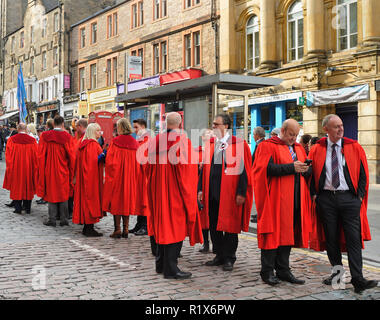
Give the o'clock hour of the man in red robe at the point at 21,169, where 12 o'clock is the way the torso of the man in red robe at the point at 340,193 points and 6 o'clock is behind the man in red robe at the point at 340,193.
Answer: the man in red robe at the point at 21,169 is roughly at 4 o'clock from the man in red robe at the point at 340,193.

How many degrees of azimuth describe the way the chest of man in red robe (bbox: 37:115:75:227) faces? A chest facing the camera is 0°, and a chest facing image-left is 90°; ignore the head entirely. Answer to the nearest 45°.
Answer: approximately 180°

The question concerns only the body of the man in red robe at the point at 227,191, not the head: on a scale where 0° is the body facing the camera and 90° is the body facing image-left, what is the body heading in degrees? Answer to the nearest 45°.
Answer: approximately 45°

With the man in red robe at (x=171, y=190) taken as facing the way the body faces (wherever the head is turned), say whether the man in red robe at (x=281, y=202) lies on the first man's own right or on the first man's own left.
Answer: on the first man's own right

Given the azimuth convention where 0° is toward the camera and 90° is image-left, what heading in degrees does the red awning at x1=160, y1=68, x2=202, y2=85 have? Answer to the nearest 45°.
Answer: approximately 45°

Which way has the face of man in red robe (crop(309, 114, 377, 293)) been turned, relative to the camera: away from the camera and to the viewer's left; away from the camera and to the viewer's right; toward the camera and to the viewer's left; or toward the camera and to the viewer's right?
toward the camera and to the viewer's right

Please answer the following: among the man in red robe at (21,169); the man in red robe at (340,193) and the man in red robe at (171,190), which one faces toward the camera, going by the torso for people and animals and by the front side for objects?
the man in red robe at (340,193)

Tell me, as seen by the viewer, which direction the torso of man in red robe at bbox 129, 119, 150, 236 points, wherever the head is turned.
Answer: to the viewer's left

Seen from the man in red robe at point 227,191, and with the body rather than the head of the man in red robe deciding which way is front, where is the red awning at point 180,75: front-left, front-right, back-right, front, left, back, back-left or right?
back-right

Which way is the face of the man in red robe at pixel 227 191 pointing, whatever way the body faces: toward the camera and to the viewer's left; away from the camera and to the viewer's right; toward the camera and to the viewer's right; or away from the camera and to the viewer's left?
toward the camera and to the viewer's left
